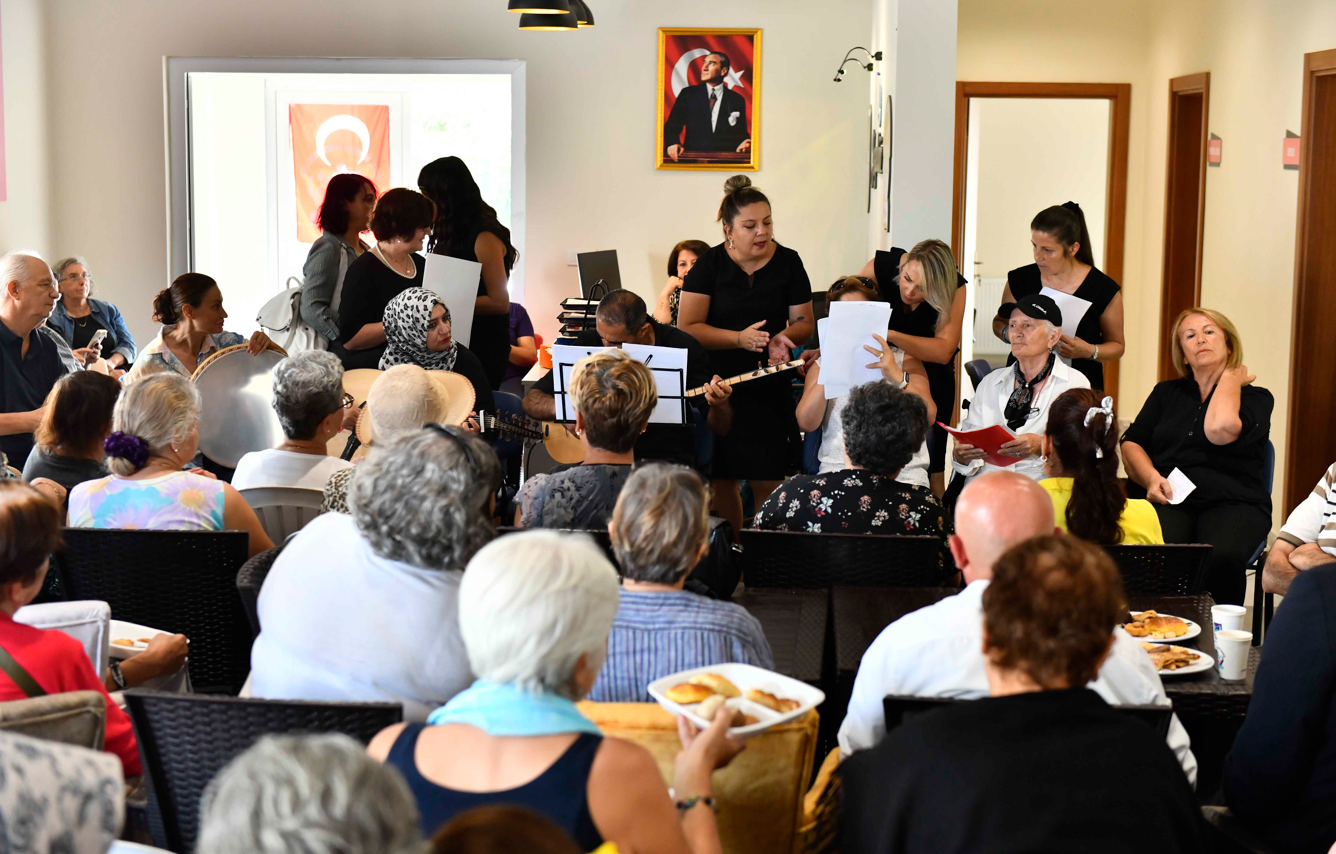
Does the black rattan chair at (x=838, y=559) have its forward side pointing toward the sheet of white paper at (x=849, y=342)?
yes

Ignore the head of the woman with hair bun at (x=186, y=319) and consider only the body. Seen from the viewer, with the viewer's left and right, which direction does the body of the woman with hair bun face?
facing the viewer and to the right of the viewer

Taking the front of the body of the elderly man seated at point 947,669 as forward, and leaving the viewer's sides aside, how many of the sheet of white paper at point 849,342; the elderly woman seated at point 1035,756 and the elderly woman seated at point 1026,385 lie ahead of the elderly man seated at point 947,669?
2

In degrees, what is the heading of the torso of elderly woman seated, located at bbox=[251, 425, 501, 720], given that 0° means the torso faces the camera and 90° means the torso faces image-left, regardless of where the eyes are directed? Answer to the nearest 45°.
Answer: approximately 225°

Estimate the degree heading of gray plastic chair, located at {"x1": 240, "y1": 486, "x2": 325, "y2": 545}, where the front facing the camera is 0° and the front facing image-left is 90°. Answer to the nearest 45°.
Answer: approximately 180°

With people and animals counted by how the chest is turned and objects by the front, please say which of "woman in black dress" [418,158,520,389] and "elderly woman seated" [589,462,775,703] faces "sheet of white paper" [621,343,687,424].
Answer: the elderly woman seated

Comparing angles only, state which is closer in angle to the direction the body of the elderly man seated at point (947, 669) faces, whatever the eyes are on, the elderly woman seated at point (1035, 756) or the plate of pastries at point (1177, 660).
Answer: the plate of pastries

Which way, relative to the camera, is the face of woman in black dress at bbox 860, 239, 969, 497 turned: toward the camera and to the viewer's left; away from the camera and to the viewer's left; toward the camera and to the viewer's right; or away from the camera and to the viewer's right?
toward the camera and to the viewer's left

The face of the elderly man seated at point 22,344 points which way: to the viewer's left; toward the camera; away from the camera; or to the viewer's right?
to the viewer's right

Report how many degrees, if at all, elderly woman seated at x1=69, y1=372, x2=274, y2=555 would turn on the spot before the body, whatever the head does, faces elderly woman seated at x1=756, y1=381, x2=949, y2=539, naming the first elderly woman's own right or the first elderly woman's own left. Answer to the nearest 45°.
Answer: approximately 45° to the first elderly woman's own right

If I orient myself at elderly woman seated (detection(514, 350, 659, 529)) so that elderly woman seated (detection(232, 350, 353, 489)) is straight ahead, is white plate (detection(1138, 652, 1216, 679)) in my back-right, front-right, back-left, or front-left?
back-left

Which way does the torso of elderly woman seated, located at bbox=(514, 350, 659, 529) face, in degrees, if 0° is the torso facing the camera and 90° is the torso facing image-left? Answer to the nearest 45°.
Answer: approximately 180°

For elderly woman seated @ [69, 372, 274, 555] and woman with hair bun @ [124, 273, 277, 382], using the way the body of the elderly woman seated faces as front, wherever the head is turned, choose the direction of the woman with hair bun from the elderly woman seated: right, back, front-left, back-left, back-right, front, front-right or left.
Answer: front-left

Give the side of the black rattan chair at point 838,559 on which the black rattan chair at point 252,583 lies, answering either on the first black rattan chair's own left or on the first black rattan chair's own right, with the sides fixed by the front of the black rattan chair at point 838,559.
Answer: on the first black rattan chair's own left

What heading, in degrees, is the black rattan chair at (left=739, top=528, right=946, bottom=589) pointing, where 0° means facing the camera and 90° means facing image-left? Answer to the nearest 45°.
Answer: approximately 180°
